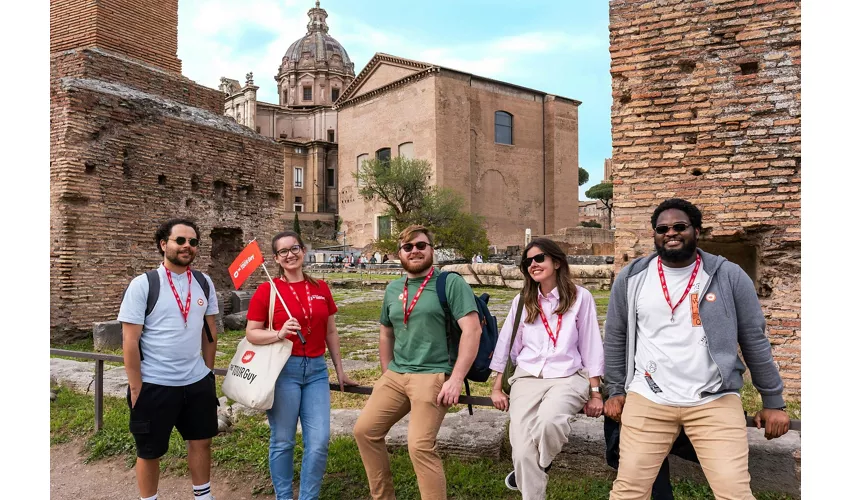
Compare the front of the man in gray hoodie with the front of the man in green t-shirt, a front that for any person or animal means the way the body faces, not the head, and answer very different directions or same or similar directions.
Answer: same or similar directions

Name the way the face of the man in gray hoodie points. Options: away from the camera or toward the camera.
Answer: toward the camera

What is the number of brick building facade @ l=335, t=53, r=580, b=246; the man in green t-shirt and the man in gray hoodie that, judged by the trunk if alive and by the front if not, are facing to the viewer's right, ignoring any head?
0

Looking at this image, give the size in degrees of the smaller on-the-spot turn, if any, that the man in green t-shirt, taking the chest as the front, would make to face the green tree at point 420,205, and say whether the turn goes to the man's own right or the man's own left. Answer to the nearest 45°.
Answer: approximately 135° to the man's own right

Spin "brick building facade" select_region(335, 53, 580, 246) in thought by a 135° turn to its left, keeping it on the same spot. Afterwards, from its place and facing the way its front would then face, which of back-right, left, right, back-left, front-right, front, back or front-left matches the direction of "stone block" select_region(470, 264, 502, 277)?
right

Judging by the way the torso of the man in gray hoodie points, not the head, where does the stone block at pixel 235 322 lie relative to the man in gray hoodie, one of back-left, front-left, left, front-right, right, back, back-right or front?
back-right

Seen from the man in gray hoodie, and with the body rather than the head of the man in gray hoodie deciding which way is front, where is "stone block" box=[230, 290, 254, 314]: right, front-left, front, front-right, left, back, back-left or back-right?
back-right

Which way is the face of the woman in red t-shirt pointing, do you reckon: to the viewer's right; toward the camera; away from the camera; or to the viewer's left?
toward the camera

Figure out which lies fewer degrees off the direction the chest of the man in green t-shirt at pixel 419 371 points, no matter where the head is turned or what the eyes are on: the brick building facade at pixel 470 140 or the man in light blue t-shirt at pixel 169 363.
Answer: the man in light blue t-shirt

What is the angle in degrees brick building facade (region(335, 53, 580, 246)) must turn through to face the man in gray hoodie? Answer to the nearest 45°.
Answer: approximately 45° to its left

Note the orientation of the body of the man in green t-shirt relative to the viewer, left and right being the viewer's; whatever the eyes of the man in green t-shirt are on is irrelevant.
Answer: facing the viewer and to the left of the viewer

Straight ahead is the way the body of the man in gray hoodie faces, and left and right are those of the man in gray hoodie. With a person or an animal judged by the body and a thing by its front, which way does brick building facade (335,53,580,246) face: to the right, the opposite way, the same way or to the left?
the same way

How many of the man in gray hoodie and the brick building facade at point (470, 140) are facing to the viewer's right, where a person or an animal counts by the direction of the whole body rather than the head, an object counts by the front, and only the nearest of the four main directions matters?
0

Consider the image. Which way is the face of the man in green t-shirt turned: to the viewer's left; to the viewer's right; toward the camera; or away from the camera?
toward the camera

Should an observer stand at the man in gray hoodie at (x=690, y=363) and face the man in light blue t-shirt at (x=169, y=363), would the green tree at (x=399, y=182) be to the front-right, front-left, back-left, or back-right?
front-right

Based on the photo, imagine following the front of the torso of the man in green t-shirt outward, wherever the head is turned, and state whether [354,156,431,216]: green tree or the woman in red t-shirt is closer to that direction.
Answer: the woman in red t-shirt

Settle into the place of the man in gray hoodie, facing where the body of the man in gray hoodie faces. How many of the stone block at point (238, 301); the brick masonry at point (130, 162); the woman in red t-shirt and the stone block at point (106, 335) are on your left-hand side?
0

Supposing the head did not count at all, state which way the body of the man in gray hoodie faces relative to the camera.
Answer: toward the camera

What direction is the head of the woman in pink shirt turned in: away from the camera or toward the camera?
toward the camera
